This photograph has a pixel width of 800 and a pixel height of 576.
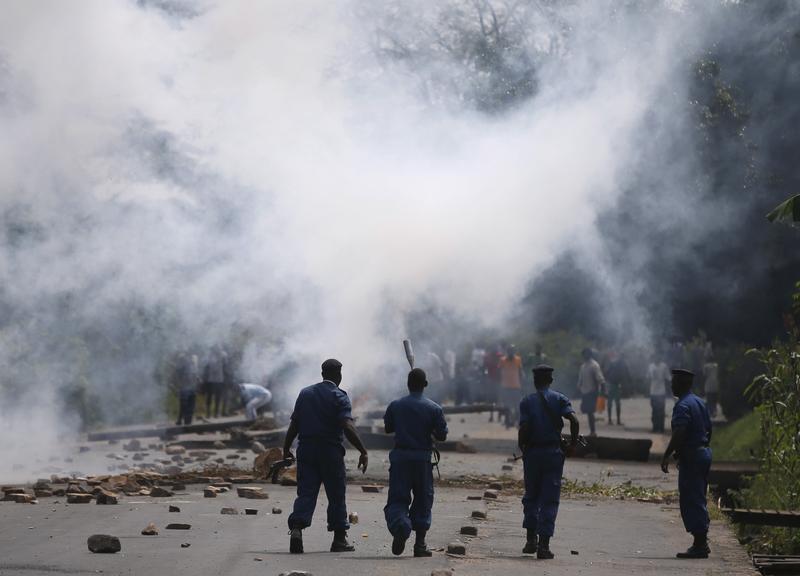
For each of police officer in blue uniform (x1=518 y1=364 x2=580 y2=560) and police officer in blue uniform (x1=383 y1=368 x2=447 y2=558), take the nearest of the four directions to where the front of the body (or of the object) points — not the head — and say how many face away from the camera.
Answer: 2

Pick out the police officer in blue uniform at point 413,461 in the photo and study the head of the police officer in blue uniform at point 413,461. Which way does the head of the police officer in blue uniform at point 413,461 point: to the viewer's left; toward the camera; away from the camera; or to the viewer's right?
away from the camera

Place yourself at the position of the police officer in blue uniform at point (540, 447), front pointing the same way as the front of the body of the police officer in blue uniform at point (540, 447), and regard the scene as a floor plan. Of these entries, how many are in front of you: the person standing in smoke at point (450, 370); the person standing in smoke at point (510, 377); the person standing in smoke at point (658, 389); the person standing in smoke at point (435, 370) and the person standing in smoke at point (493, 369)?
5

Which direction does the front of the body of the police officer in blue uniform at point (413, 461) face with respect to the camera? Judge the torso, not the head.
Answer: away from the camera

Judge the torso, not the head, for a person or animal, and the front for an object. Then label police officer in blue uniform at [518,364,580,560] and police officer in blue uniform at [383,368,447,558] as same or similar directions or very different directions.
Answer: same or similar directions

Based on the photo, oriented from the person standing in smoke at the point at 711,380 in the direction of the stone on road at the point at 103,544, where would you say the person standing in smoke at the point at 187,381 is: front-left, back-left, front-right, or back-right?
front-right

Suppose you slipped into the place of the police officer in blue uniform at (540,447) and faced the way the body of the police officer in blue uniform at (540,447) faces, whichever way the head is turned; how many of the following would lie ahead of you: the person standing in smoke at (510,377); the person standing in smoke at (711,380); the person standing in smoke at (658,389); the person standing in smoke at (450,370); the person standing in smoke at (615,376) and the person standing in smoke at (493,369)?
6

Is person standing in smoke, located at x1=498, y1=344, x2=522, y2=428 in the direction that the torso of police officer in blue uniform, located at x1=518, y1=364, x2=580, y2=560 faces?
yes

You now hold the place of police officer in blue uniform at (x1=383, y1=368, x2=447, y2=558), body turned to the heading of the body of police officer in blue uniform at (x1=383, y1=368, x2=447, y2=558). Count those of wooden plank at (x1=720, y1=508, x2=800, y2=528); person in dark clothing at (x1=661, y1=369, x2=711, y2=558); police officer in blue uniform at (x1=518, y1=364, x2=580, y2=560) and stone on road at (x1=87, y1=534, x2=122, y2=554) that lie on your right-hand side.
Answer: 3

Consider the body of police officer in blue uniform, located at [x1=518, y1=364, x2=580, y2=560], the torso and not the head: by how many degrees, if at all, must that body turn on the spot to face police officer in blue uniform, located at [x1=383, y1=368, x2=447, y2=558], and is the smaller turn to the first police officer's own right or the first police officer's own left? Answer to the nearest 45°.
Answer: approximately 90° to the first police officer's own left

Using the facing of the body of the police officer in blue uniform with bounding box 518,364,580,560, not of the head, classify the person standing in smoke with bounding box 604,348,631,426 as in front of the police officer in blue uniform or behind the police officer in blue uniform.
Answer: in front

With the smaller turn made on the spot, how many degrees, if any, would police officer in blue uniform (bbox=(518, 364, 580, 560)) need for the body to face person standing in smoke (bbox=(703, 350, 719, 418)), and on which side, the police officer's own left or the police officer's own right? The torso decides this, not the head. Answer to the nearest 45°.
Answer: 0° — they already face them

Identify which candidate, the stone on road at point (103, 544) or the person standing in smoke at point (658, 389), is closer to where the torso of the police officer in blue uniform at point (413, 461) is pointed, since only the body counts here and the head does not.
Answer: the person standing in smoke

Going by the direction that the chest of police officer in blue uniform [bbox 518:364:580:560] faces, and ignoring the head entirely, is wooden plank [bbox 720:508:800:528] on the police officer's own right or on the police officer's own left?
on the police officer's own right

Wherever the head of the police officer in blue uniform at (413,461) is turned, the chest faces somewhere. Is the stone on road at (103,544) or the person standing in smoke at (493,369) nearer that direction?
the person standing in smoke

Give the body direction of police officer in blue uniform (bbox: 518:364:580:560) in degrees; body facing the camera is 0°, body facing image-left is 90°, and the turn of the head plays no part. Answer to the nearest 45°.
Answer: approximately 180°

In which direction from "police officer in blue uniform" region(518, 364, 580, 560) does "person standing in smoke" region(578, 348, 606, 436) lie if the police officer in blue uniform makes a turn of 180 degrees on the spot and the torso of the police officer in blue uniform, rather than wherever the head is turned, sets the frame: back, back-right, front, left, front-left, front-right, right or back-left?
back
